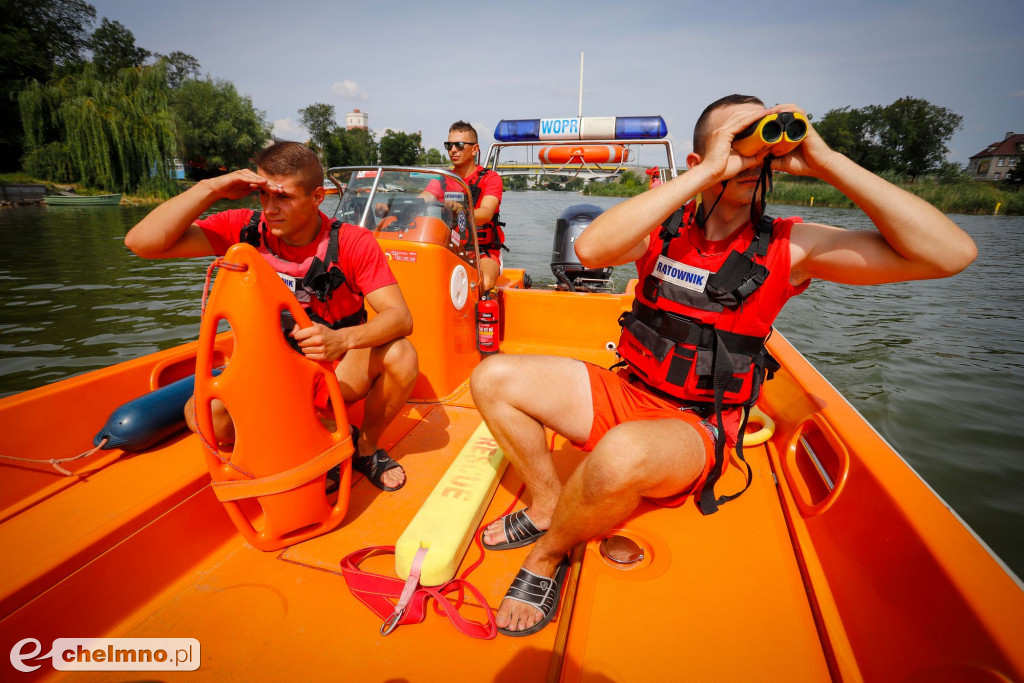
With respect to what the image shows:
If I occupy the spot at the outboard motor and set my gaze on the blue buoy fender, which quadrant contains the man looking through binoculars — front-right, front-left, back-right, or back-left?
front-left

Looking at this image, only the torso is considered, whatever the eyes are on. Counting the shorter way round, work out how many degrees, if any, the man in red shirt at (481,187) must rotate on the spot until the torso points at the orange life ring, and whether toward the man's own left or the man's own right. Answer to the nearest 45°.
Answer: approximately 135° to the man's own left

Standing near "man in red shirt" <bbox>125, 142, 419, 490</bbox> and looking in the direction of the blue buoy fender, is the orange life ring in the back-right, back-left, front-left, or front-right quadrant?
back-right

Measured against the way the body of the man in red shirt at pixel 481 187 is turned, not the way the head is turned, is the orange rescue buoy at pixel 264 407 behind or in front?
in front

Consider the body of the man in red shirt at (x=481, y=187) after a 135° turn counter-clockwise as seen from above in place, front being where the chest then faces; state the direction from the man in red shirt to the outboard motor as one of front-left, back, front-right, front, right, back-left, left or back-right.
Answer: front

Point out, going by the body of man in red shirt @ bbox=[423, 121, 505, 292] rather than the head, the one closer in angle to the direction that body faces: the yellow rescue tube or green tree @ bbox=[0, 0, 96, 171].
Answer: the yellow rescue tube

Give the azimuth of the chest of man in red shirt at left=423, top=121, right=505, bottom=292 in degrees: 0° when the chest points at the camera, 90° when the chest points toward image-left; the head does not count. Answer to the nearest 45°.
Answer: approximately 45°

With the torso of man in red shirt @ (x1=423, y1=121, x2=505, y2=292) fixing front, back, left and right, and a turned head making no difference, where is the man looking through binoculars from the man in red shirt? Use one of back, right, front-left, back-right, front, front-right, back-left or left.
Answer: front-left

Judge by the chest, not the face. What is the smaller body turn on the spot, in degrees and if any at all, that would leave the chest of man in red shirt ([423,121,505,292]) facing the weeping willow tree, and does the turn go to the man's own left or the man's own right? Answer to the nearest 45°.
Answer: approximately 90° to the man's own right

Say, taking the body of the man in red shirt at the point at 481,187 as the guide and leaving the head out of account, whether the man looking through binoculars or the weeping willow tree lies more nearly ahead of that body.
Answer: the man looking through binoculars

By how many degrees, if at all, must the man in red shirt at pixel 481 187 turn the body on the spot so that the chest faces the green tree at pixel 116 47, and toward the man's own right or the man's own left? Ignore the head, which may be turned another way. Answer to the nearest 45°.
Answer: approximately 90° to the man's own right
